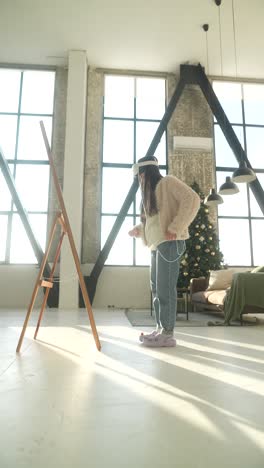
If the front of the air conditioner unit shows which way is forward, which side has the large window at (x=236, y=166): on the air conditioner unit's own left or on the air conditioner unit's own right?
on the air conditioner unit's own left

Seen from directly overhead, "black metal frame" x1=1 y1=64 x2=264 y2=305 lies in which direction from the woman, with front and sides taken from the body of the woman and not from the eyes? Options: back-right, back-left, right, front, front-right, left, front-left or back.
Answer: right

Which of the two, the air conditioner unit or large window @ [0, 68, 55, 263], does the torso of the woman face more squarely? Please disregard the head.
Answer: the large window

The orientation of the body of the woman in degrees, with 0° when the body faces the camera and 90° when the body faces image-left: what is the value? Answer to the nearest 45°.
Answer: approximately 90°

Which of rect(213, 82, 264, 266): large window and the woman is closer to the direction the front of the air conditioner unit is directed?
the woman

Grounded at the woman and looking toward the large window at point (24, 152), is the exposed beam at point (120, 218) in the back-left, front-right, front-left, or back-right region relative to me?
front-right

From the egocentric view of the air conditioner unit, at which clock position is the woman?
The woman is roughly at 12 o'clock from the air conditioner unit.

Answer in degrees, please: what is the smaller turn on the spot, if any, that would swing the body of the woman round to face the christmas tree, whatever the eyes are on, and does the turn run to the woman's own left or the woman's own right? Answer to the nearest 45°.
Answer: approximately 90° to the woman's own right

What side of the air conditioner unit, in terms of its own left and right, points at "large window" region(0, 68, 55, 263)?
right

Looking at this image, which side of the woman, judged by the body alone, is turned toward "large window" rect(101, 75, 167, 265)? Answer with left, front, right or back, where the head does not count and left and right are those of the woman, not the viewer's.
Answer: right

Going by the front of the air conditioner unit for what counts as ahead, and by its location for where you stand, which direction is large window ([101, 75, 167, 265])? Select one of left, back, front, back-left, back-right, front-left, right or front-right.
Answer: right

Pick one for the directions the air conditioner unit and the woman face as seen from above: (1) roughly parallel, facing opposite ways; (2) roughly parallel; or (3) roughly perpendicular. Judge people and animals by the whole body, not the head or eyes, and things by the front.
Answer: roughly perpendicular

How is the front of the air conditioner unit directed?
toward the camera
